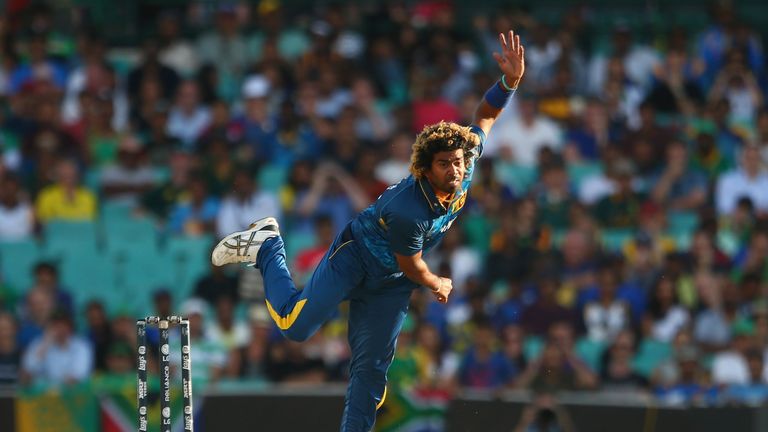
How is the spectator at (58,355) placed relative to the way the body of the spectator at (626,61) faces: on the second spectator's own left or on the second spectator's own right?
on the second spectator's own right

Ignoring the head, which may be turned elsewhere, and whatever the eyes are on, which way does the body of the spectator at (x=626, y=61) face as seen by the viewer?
toward the camera

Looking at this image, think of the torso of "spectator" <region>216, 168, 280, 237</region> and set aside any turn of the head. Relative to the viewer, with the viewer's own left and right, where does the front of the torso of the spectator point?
facing the viewer

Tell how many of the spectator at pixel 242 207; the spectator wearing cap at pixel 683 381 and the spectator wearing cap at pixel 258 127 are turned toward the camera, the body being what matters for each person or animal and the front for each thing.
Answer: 3

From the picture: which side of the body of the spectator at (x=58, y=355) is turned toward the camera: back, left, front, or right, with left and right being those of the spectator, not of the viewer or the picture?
front

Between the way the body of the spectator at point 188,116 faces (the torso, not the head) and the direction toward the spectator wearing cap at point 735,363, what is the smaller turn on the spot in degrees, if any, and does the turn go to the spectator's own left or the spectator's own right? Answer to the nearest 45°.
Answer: approximately 45° to the spectator's own left

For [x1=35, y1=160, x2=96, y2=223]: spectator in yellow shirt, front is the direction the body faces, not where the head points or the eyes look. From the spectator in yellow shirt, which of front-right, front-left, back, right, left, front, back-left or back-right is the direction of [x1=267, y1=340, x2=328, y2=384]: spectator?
front-left
